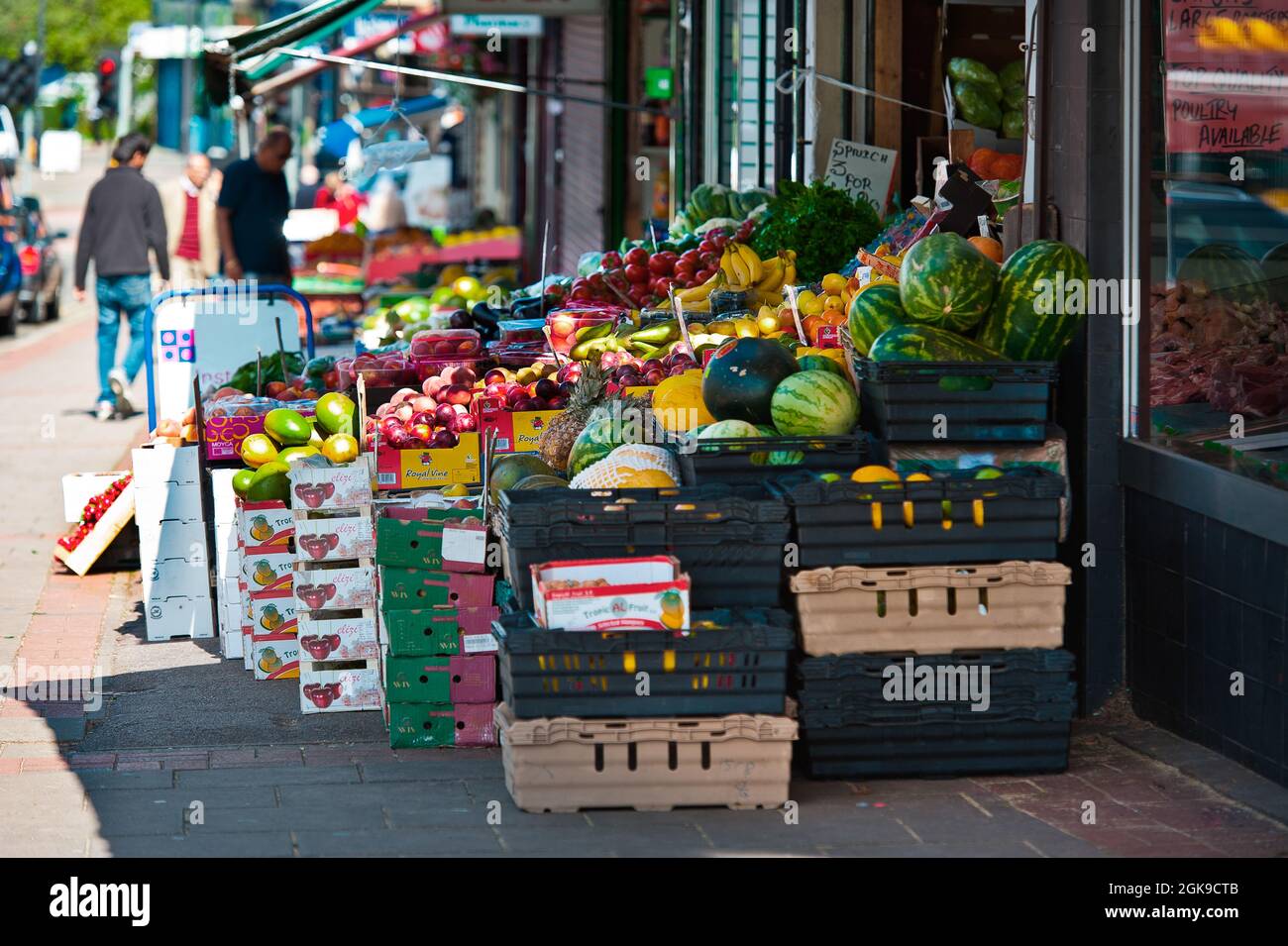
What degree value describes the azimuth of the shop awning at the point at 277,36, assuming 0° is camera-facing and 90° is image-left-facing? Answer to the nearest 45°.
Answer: approximately 90°

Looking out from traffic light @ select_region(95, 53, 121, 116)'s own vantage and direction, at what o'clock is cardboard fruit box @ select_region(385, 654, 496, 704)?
The cardboard fruit box is roughly at 12 o'clock from the traffic light.

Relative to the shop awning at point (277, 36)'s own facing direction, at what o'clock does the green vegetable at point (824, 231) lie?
The green vegetable is roughly at 8 o'clock from the shop awning.

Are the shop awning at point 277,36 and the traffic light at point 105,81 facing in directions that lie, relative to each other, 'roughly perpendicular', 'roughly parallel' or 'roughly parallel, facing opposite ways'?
roughly perpendicular

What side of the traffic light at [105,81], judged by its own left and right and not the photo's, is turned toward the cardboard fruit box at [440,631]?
front

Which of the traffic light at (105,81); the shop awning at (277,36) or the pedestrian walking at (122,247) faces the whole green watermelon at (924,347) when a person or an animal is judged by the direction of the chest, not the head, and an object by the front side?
the traffic light

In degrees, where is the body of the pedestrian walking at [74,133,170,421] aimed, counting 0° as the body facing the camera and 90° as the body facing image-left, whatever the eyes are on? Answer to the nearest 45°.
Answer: approximately 180°

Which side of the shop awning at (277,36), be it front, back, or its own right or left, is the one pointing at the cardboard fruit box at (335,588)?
left

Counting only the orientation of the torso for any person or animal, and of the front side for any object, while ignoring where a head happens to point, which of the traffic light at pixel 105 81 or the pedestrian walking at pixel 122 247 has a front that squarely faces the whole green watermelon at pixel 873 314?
the traffic light

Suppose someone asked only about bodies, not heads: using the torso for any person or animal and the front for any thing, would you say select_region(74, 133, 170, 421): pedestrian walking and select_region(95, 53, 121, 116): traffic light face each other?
yes

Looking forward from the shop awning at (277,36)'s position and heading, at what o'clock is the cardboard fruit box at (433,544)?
The cardboard fruit box is roughly at 9 o'clock from the shop awning.

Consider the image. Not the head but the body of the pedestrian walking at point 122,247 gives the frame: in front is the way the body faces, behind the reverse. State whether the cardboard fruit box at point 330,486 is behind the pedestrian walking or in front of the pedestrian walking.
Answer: behind

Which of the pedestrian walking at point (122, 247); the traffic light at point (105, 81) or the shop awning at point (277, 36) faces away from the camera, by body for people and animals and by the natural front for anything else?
the pedestrian walking
